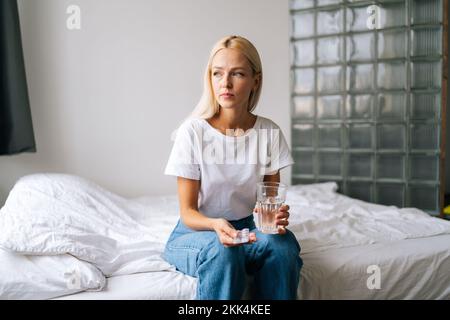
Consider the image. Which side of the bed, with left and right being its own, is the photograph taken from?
right

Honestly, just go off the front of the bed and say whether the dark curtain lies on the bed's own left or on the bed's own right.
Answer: on the bed's own left
